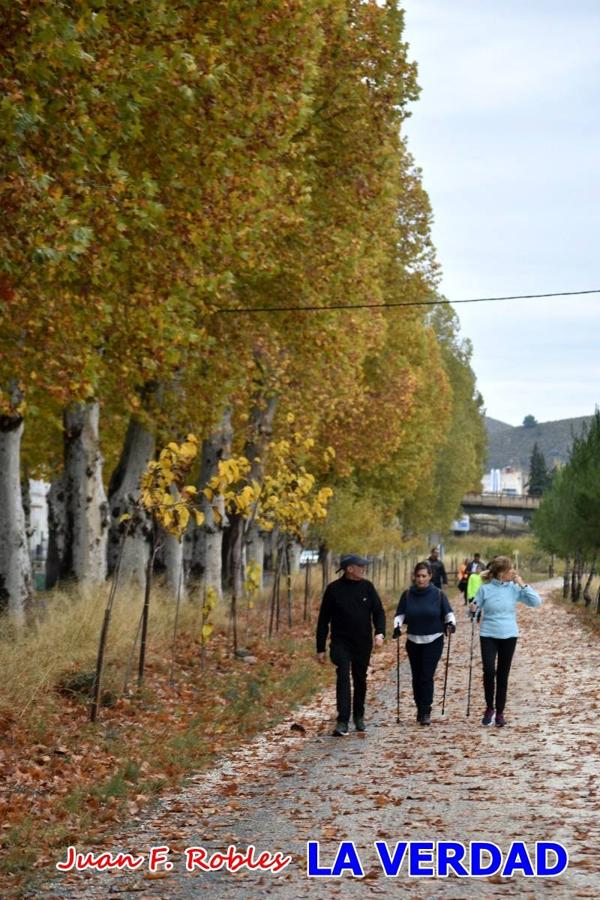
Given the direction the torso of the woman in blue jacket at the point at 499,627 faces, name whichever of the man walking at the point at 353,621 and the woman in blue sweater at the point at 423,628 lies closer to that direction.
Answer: the man walking

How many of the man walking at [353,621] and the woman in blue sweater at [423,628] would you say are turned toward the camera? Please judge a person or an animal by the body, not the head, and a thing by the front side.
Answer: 2

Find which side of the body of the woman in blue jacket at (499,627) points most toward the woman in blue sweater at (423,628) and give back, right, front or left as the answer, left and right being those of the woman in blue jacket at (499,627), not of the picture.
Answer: right

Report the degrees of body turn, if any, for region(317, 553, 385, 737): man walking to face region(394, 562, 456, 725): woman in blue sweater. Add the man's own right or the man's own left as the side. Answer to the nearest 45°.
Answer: approximately 135° to the man's own left

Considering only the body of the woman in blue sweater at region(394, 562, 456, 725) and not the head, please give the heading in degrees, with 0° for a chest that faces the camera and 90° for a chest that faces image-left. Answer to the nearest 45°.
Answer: approximately 0°

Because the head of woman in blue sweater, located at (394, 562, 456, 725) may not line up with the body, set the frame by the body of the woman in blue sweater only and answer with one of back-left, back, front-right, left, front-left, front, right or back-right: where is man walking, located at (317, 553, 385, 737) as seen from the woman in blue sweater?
front-right

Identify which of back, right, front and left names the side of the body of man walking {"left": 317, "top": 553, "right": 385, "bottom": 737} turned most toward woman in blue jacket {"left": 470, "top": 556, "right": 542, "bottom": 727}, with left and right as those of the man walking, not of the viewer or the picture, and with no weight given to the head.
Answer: left

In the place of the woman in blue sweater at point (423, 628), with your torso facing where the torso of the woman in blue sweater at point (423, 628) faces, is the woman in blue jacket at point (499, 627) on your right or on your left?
on your left

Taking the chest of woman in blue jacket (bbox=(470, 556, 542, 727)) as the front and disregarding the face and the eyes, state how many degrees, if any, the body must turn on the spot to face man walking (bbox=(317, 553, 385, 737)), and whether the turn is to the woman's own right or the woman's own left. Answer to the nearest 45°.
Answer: approximately 45° to the woman's own right
